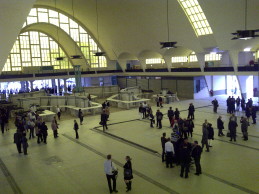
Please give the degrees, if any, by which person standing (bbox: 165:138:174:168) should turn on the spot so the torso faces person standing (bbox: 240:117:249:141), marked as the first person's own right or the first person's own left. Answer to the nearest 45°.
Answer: approximately 45° to the first person's own right

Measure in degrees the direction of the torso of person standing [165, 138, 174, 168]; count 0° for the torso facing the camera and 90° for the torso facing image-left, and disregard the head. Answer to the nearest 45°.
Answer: approximately 180°

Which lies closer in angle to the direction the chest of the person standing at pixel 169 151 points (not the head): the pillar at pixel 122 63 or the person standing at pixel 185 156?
the pillar

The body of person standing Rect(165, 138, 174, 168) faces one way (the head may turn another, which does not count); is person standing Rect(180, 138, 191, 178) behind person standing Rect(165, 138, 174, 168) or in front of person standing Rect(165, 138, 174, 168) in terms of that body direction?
behind

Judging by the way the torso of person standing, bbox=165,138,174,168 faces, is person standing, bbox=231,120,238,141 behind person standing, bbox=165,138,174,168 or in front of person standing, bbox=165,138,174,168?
in front

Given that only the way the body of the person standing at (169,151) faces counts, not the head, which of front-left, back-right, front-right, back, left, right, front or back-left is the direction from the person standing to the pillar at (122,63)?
front

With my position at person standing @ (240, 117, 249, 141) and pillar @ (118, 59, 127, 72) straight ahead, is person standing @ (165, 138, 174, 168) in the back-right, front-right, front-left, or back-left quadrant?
back-left

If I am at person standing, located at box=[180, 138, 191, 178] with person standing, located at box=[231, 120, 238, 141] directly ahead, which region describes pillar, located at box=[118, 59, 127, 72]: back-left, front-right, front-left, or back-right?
front-left

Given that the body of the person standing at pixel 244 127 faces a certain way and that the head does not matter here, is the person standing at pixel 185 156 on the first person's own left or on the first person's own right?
on the first person's own left
